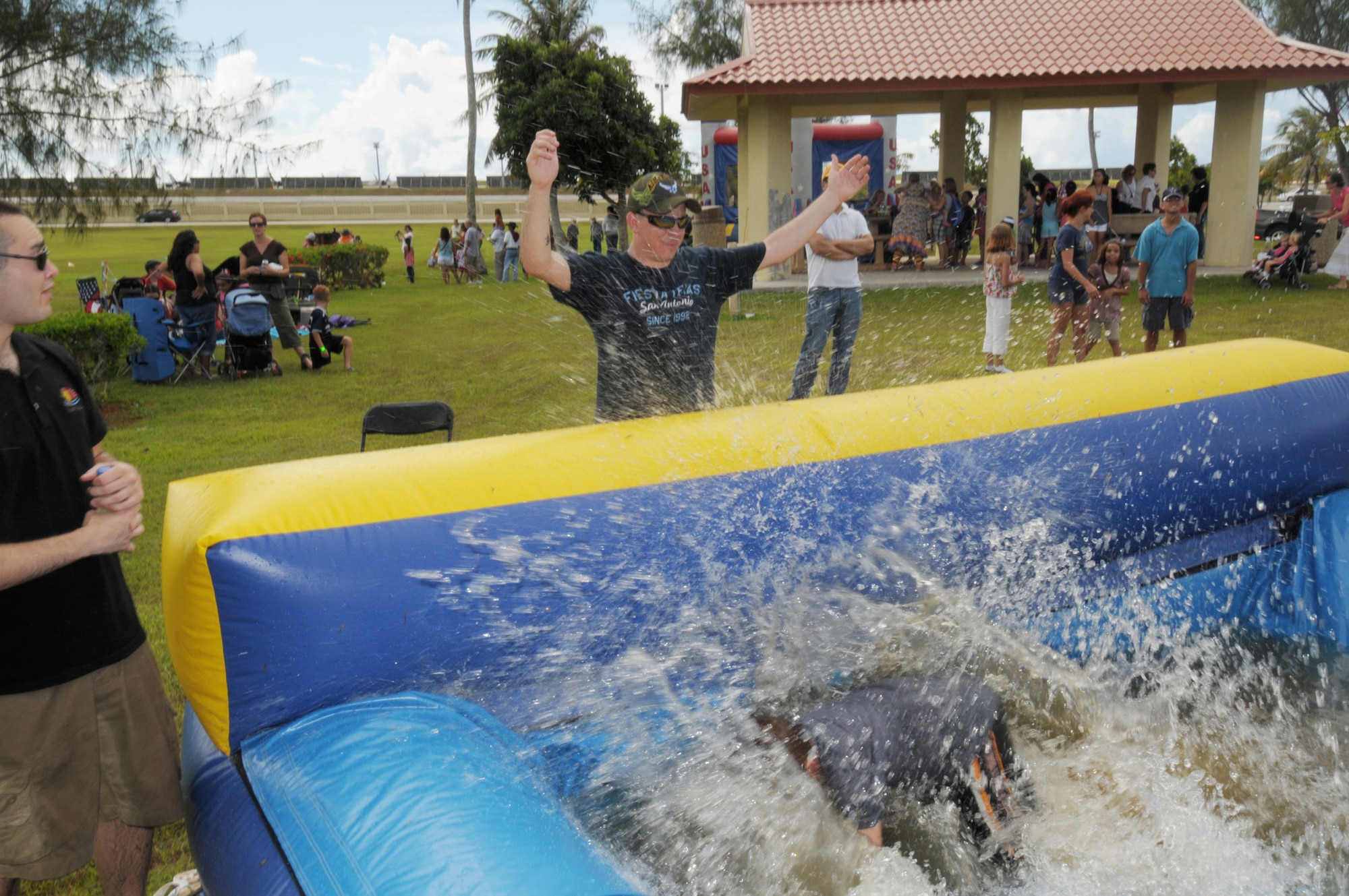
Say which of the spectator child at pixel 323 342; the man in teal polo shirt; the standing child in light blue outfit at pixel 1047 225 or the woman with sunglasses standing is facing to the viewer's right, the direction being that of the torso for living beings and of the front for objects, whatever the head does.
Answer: the spectator child at pixel 323 342

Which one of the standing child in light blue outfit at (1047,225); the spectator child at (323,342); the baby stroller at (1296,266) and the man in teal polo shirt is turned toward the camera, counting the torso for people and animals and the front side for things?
the man in teal polo shirt

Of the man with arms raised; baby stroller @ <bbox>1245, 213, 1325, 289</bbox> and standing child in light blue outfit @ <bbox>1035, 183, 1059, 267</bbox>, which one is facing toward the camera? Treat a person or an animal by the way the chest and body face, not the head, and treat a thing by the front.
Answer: the man with arms raised

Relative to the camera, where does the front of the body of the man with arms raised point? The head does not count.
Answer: toward the camera

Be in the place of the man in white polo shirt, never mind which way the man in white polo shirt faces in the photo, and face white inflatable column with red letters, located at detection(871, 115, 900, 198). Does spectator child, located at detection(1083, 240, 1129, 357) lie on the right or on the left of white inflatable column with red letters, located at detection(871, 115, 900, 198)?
right

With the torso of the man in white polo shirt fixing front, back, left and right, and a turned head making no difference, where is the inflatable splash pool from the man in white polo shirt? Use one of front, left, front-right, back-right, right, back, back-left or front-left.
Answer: front

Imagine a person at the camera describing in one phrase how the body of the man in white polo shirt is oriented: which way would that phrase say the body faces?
toward the camera

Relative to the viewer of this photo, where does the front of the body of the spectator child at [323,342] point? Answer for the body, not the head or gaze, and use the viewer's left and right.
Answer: facing to the right of the viewer

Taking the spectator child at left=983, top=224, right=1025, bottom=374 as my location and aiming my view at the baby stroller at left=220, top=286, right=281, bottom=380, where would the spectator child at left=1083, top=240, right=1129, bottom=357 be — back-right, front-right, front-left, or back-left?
back-right

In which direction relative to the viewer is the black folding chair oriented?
away from the camera

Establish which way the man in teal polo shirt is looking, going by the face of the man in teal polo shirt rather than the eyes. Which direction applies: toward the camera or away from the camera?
toward the camera

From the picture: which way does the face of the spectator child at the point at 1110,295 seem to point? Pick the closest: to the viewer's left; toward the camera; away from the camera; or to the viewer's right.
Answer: toward the camera
